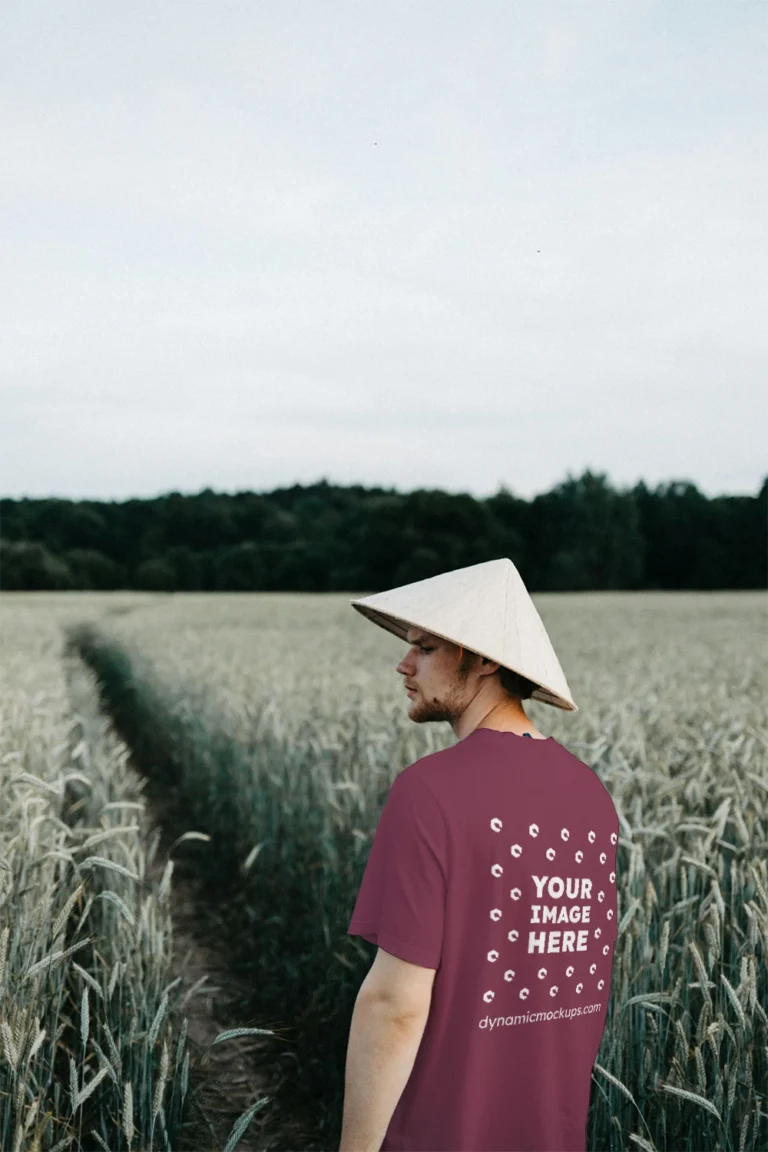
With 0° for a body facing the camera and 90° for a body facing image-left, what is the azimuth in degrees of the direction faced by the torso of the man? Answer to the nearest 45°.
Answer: approximately 135°

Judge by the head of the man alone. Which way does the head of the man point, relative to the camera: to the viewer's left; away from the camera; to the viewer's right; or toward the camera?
to the viewer's left
